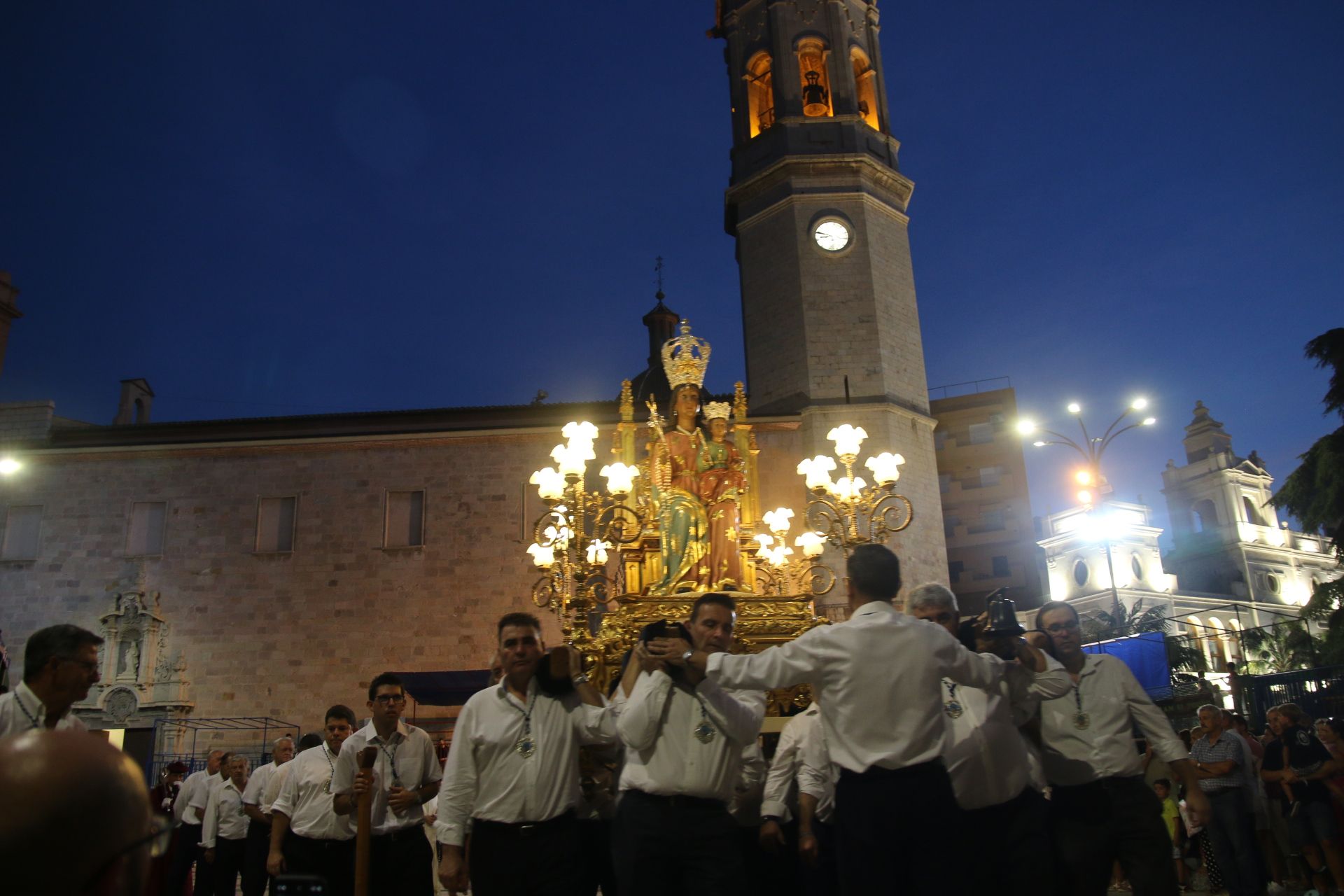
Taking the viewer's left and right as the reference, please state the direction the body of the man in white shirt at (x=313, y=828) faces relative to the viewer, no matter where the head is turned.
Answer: facing the viewer and to the right of the viewer

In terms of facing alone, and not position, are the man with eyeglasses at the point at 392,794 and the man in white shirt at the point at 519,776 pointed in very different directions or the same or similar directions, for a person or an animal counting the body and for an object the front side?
same or similar directions

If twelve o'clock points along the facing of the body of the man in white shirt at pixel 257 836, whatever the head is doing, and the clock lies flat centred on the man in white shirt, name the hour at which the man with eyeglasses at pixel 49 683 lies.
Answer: The man with eyeglasses is roughly at 2 o'clock from the man in white shirt.

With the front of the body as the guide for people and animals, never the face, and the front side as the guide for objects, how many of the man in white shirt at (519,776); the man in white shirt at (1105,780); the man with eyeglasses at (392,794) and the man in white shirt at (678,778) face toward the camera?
4

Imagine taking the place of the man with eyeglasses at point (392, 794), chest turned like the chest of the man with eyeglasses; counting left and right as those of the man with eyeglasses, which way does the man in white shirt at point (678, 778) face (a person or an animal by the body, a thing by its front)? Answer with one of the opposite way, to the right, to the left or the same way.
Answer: the same way

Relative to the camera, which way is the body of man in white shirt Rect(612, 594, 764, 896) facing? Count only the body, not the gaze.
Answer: toward the camera

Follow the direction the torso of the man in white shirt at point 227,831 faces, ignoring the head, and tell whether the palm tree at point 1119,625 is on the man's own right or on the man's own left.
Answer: on the man's own left

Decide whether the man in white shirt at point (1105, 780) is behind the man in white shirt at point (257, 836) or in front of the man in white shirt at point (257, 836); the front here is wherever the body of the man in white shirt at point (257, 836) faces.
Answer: in front

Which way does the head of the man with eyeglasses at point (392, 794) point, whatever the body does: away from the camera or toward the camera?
toward the camera

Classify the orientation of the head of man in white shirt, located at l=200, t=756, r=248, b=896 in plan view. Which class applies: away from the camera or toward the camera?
toward the camera

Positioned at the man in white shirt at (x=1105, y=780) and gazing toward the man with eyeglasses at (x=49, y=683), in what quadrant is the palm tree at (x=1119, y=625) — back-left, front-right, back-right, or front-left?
back-right

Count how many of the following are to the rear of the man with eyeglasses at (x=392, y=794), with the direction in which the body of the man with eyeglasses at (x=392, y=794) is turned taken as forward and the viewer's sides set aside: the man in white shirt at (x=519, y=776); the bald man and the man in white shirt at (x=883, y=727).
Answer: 0

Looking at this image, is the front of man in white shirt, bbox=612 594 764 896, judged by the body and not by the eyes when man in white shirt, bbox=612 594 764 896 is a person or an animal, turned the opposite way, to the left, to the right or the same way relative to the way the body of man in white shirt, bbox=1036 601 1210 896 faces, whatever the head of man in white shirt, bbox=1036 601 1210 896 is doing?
the same way

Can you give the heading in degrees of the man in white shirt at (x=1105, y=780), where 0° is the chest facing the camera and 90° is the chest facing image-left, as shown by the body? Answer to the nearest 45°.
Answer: approximately 0°

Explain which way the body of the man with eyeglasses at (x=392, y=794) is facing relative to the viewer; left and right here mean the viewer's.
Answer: facing the viewer

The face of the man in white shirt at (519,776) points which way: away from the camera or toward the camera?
toward the camera
